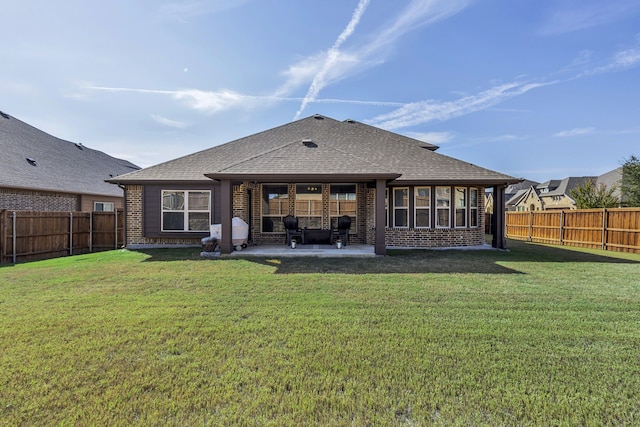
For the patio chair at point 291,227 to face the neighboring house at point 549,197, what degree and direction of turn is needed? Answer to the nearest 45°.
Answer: approximately 90° to its left

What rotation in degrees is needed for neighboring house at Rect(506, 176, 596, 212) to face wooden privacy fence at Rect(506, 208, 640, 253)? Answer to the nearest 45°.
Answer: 0° — it already faces it

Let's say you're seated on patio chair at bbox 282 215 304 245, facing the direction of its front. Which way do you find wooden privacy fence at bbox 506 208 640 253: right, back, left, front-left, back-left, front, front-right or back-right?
front-left

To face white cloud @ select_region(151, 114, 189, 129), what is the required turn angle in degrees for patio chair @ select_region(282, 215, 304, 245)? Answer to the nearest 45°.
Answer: approximately 180°

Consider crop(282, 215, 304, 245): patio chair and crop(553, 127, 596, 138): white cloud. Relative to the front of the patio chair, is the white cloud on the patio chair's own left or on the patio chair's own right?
on the patio chair's own left

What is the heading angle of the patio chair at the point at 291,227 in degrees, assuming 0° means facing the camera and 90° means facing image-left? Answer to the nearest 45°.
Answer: approximately 315°

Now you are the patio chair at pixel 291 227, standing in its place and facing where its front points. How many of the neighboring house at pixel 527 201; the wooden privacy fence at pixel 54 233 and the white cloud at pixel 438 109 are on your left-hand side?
2

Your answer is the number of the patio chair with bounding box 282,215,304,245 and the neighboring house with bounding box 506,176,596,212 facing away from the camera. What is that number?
0
